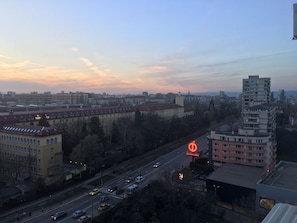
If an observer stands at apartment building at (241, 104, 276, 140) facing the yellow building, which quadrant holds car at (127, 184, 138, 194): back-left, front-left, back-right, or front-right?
front-left

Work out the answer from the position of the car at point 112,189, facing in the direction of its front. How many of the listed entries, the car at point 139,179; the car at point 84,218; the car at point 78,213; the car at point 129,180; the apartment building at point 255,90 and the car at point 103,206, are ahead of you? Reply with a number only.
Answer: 3

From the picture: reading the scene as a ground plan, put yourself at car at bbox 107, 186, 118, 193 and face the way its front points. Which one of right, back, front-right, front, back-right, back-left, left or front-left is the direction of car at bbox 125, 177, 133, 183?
back

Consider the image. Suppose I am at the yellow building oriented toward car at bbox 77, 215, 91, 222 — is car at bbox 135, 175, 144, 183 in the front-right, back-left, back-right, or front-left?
front-left

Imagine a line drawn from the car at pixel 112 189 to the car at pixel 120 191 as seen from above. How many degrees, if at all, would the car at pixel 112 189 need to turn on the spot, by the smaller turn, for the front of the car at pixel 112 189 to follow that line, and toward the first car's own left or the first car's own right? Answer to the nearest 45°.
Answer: approximately 90° to the first car's own left
